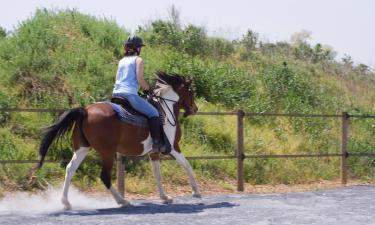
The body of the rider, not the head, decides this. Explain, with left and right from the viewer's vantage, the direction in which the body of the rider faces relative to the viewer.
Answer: facing away from the viewer and to the right of the viewer

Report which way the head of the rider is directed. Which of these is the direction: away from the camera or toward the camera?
away from the camera
